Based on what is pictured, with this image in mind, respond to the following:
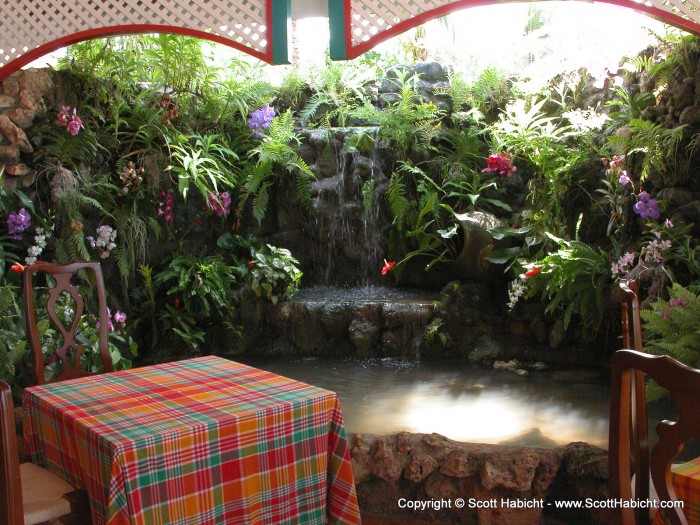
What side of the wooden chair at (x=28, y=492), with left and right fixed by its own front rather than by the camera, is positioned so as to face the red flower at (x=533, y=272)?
front

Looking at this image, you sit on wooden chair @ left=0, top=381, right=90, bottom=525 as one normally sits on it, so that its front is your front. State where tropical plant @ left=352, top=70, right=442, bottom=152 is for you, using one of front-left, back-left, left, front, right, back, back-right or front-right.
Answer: front

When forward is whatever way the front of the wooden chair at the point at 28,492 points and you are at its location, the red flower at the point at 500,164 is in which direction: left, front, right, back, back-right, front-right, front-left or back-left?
front

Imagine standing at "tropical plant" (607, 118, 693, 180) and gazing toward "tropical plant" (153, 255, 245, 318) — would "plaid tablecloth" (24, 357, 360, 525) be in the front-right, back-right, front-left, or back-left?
front-left

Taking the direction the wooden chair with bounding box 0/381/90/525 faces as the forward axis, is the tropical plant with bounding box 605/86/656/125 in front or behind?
in front

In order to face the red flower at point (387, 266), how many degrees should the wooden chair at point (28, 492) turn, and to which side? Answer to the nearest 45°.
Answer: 0° — it already faces it

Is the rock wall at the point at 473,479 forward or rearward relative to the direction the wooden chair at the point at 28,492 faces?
forward

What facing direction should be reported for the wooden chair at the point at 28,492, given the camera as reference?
facing away from the viewer and to the right of the viewer

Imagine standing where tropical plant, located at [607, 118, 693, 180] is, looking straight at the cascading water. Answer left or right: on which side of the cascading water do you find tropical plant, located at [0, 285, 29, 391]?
left
